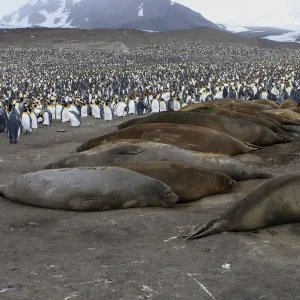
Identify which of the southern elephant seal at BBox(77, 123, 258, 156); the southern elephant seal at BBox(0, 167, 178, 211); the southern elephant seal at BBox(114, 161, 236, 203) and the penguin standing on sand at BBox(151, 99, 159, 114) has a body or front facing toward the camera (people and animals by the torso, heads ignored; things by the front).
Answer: the penguin standing on sand

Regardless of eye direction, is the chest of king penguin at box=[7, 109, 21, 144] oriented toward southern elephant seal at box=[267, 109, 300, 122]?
no

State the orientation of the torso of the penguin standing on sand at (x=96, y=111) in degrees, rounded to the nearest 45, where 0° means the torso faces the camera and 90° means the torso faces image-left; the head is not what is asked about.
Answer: approximately 45°

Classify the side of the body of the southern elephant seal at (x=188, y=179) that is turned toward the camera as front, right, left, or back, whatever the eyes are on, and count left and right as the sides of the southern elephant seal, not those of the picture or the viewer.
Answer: right

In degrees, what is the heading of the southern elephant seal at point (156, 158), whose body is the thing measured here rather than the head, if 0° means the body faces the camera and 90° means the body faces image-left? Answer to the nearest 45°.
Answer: approximately 90°

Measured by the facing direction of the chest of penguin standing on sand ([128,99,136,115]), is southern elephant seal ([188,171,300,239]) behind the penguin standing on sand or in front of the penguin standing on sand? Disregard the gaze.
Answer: in front

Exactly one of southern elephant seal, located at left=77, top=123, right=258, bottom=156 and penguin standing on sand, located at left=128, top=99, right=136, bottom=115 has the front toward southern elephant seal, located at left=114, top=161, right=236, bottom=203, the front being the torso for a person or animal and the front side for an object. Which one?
the penguin standing on sand

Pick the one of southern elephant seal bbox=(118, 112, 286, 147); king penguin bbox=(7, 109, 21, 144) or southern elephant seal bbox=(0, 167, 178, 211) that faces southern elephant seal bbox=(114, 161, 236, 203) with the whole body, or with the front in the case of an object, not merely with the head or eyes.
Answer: southern elephant seal bbox=(0, 167, 178, 211)

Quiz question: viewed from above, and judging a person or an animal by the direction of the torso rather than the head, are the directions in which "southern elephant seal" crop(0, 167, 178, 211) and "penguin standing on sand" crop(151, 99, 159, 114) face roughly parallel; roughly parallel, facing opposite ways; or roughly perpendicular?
roughly perpendicular

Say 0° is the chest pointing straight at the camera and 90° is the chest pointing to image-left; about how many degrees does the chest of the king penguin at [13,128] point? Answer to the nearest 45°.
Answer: approximately 225°

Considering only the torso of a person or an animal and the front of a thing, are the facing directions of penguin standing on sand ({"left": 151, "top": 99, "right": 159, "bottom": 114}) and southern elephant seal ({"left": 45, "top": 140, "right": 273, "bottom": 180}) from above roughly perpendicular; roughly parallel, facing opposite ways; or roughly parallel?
roughly perpendicular

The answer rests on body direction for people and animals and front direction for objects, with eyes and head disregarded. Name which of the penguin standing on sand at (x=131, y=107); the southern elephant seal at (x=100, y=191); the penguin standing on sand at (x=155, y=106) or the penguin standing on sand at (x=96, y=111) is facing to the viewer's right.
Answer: the southern elephant seal

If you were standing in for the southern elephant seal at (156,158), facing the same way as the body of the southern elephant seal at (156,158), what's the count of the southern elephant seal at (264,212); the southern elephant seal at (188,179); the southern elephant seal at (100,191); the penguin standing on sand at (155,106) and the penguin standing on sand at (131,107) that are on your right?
2
